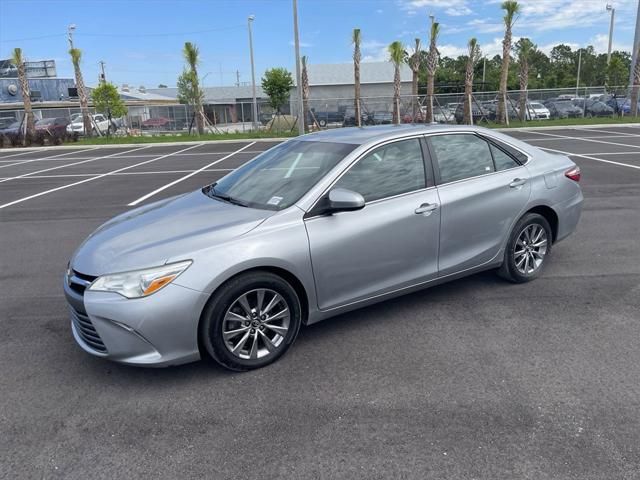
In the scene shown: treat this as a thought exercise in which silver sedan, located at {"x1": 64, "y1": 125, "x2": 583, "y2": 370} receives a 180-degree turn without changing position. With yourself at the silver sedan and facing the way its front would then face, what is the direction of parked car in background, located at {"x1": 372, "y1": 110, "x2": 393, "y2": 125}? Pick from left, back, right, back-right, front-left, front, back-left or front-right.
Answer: front-left

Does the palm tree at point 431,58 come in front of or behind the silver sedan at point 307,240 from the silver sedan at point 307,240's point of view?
behind

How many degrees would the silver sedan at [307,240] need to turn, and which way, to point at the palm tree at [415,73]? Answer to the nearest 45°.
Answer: approximately 135° to its right

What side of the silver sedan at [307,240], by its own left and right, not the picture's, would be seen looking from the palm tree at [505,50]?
back

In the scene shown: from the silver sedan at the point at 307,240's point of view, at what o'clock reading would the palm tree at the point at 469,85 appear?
The palm tree is roughly at 5 o'clock from the silver sedan.

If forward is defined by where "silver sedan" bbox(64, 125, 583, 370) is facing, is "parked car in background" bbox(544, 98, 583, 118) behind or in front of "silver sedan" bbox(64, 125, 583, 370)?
behind

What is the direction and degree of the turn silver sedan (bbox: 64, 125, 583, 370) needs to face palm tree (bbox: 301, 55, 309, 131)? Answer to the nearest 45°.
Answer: approximately 135° to its right

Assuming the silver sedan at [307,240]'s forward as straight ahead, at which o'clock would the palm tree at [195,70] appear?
The palm tree is roughly at 4 o'clock from the silver sedan.

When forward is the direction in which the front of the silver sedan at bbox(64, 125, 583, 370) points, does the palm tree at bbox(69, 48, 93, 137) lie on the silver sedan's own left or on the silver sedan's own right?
on the silver sedan's own right

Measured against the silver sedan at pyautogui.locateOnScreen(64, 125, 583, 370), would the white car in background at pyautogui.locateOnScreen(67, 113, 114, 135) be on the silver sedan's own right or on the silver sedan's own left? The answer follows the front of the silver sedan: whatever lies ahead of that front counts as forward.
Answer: on the silver sedan's own right

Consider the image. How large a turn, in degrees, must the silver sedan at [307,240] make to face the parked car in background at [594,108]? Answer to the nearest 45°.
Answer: approximately 180°

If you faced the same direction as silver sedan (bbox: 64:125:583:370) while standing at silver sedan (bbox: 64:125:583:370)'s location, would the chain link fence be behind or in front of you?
behind

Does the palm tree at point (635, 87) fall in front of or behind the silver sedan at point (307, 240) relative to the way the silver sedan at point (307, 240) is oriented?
behind

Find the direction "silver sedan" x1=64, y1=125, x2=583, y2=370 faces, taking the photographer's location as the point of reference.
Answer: facing the viewer and to the left of the viewer
